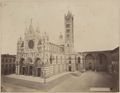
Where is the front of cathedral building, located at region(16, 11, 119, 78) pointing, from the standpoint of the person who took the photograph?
facing the viewer and to the left of the viewer
